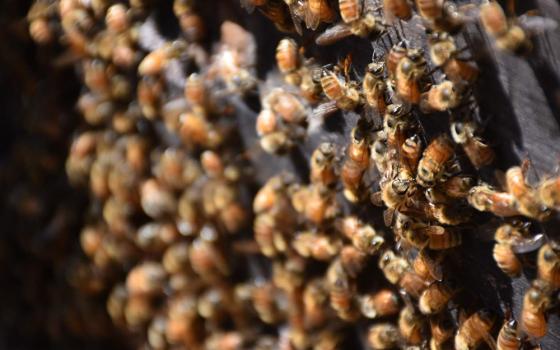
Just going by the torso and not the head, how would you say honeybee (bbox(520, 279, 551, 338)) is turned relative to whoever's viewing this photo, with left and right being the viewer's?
facing away from the viewer

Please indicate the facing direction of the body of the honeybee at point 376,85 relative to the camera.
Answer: away from the camera

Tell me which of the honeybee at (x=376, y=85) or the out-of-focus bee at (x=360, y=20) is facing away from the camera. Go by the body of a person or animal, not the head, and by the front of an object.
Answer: the honeybee

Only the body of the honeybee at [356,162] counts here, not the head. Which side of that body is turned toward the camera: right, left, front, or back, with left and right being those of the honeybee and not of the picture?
back
